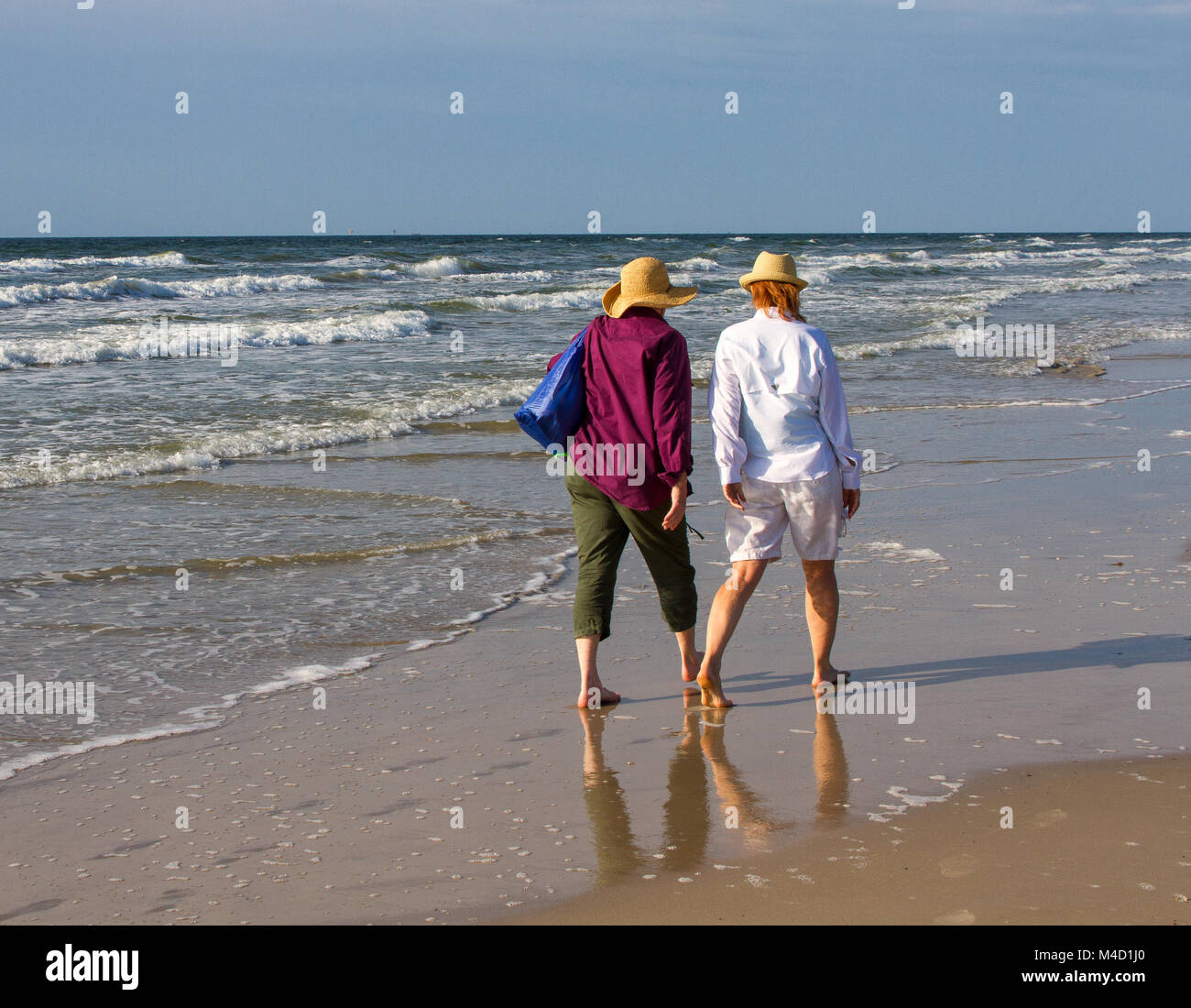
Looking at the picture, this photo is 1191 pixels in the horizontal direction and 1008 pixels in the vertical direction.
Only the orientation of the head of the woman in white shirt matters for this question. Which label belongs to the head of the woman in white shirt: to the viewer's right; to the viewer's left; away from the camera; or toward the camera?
away from the camera

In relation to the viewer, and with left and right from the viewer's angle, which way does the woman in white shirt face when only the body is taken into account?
facing away from the viewer

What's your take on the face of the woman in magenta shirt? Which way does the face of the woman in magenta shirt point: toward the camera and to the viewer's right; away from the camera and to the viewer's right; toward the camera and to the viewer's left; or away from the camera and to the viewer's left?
away from the camera and to the viewer's right
